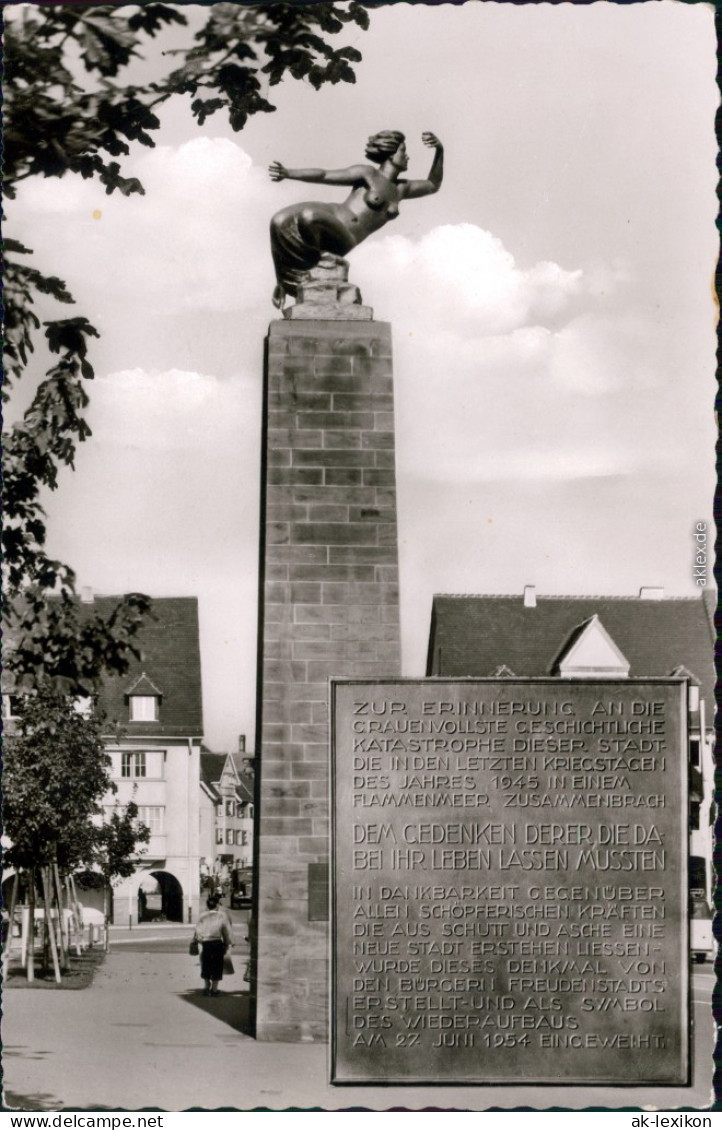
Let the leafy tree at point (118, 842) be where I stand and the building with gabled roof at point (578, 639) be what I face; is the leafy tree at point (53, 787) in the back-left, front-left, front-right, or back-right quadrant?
back-right

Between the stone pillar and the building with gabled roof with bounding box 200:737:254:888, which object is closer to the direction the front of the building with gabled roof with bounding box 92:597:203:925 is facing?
the stone pillar

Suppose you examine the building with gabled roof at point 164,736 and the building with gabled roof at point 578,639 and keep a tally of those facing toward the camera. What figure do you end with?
2

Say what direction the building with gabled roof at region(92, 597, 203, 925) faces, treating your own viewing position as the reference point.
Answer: facing the viewer

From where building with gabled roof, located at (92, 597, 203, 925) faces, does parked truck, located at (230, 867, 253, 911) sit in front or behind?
behind

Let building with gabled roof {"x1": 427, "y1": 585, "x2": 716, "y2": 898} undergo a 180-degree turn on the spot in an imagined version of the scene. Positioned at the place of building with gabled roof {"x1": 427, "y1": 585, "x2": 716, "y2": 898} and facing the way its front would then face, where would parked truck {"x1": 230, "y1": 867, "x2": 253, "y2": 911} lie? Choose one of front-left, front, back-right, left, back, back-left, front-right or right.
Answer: front-left

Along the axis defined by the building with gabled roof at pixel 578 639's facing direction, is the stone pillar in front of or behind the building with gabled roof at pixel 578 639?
in front

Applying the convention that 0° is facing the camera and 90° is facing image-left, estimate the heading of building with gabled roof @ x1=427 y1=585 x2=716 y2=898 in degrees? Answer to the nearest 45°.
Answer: approximately 0°

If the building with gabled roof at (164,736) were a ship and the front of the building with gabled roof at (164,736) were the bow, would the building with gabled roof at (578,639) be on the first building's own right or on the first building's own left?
on the first building's own left

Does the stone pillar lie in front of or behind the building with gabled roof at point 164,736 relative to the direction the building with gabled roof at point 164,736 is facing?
in front

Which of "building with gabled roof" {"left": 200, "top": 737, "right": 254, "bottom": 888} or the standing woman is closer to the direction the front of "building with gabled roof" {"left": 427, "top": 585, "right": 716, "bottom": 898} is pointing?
the standing woman

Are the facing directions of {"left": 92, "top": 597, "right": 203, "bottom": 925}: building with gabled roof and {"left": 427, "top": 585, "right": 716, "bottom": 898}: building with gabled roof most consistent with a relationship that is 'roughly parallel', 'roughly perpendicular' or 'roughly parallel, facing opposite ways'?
roughly parallel
